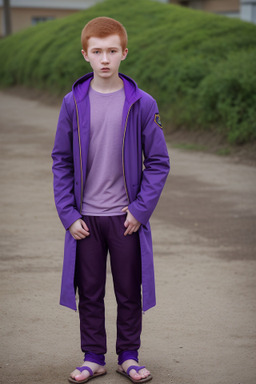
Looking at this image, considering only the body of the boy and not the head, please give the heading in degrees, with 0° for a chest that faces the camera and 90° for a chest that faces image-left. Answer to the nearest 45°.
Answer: approximately 0°
